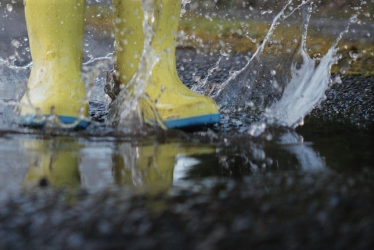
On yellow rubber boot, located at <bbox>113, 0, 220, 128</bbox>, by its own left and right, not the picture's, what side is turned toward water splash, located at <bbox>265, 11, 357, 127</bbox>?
front

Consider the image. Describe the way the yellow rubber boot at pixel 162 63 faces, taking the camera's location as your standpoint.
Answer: facing to the right of the viewer

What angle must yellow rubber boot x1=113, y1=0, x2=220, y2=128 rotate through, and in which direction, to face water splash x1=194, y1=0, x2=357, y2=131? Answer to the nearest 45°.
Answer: approximately 45° to its left
